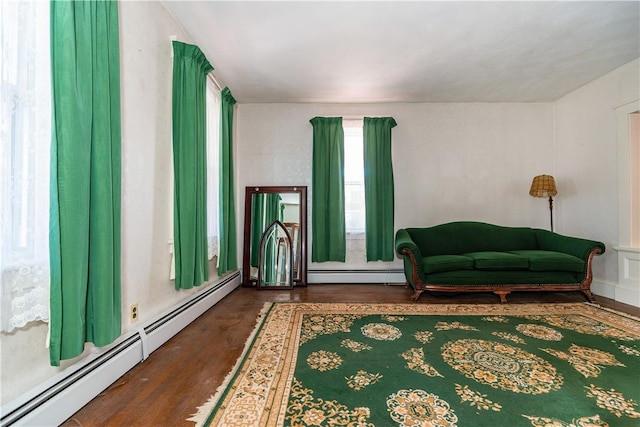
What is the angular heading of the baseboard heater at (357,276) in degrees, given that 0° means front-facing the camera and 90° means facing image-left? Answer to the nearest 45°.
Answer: approximately 0°

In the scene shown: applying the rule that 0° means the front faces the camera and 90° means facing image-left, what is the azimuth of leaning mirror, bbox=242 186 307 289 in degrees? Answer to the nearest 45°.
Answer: approximately 0°

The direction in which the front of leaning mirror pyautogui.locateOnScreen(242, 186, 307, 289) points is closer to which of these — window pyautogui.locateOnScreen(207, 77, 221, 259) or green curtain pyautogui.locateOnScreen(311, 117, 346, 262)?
the window

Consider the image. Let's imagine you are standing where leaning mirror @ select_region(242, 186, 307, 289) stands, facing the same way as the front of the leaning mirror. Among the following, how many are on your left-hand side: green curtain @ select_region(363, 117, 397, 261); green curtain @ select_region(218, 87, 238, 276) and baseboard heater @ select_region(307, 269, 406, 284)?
2

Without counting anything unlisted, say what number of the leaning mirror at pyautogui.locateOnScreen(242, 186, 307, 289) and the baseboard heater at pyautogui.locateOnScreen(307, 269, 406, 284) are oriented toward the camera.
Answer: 2

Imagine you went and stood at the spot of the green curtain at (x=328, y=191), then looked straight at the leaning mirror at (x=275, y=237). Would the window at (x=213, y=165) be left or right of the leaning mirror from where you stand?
left

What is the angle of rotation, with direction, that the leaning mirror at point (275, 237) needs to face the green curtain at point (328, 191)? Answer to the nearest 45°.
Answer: approximately 90° to its left

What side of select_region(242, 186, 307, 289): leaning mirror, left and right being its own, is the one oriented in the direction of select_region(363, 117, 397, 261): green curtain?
left
